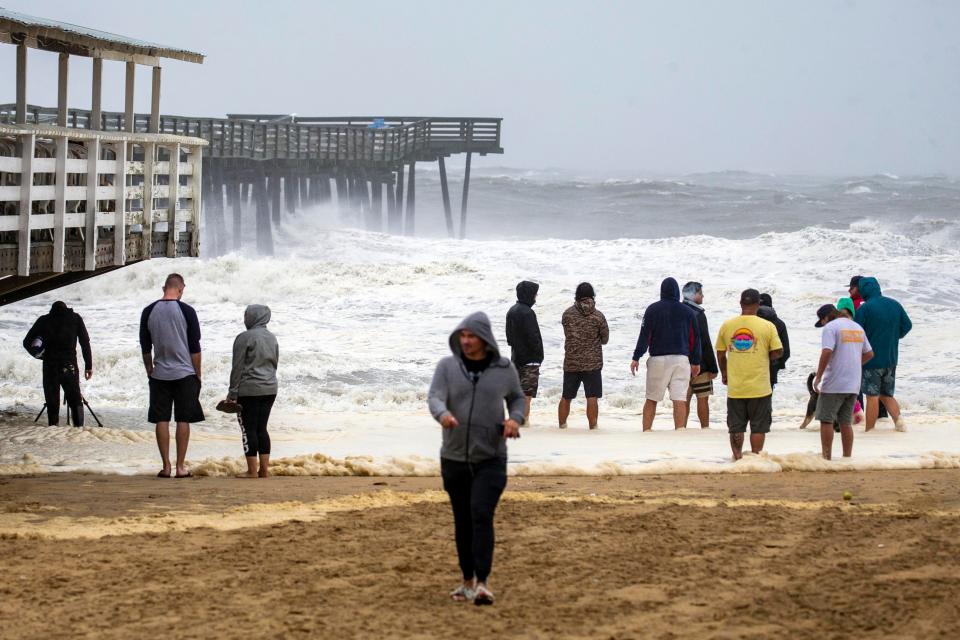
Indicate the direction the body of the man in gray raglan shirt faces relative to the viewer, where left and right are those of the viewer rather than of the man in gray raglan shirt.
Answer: facing away from the viewer

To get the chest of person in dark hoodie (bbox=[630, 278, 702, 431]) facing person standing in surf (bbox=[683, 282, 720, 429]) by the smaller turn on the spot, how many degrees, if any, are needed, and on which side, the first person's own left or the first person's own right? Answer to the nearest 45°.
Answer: approximately 45° to the first person's own right

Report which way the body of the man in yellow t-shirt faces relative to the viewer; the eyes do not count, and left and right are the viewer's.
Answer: facing away from the viewer

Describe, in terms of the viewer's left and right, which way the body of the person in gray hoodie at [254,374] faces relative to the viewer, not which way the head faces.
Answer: facing away from the viewer and to the left of the viewer

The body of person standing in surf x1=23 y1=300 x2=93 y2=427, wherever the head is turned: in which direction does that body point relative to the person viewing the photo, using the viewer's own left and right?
facing away from the viewer

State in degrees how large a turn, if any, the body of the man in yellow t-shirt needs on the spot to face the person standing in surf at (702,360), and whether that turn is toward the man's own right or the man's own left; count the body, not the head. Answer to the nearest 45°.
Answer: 0° — they already face them

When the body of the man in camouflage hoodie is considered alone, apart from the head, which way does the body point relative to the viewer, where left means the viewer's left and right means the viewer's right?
facing away from the viewer

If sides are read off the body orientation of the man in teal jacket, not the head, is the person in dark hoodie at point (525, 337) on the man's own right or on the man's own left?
on the man's own left

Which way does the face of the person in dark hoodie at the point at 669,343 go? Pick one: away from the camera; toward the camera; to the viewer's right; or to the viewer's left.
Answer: away from the camera

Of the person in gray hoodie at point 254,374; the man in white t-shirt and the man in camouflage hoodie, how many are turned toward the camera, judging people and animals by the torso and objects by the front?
0

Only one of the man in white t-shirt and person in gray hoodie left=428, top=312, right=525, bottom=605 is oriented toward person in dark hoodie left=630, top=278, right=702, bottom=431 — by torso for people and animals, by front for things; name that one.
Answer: the man in white t-shirt

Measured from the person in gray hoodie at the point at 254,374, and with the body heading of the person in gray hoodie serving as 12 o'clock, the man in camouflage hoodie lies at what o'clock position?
The man in camouflage hoodie is roughly at 3 o'clock from the person in gray hoodie.

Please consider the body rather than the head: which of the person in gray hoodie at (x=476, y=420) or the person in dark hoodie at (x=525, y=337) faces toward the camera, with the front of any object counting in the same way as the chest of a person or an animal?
the person in gray hoodie

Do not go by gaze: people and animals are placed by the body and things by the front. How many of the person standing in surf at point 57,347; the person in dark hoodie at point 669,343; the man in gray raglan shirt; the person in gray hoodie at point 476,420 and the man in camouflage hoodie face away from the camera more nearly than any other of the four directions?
4

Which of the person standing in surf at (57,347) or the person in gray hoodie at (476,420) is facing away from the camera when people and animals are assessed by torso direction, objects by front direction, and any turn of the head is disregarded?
the person standing in surf

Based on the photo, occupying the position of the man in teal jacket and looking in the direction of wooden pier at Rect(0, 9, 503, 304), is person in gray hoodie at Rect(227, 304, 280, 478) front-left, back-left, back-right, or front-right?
front-left

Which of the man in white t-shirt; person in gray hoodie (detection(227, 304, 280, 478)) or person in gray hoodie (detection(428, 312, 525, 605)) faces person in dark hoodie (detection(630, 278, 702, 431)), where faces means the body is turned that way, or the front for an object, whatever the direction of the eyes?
the man in white t-shirt

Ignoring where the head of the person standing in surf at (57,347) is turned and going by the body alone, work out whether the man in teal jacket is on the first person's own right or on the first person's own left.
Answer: on the first person's own right

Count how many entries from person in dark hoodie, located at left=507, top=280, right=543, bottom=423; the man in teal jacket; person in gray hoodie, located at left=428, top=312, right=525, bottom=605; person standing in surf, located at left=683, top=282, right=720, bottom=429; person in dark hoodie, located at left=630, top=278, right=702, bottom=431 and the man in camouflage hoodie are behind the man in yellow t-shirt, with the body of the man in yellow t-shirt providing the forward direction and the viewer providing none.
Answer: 1

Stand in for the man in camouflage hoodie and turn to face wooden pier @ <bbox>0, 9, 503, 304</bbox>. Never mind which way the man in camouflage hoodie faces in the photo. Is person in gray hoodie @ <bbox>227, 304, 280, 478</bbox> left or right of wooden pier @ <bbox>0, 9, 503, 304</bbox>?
left
